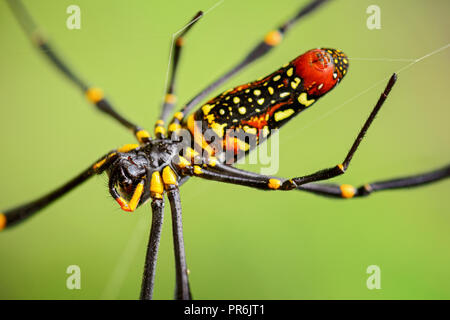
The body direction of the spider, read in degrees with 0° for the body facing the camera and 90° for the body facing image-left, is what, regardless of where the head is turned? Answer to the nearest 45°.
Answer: approximately 90°
